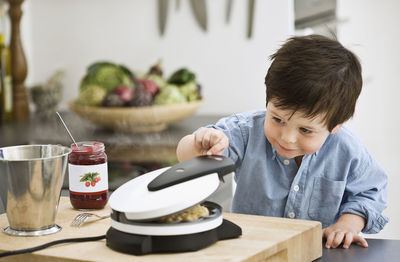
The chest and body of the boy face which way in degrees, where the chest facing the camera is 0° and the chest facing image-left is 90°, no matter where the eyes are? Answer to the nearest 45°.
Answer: approximately 45°

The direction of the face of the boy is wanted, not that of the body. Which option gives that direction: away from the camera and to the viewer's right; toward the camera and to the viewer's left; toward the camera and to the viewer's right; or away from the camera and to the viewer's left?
toward the camera and to the viewer's left

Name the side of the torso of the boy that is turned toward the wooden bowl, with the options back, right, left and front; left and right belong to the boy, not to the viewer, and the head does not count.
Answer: right
